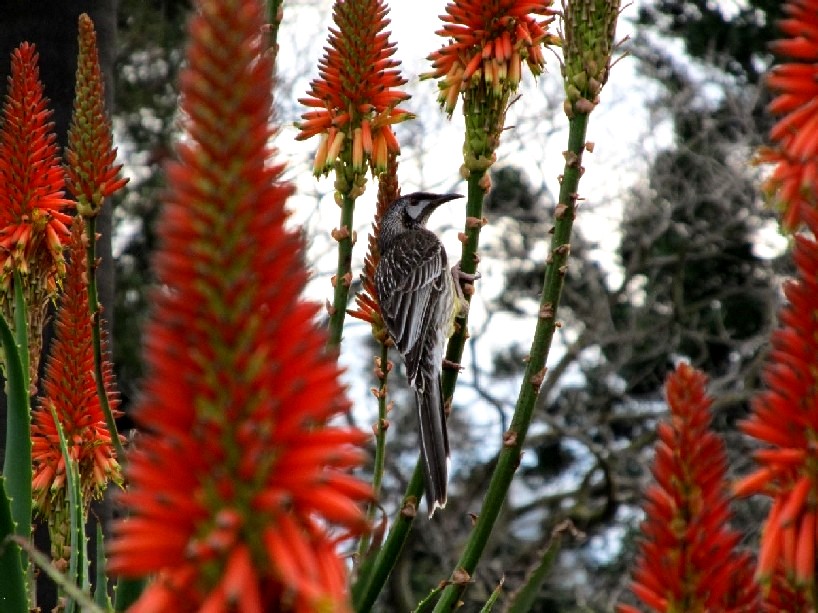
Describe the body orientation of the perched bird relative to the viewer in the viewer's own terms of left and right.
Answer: facing away from the viewer and to the right of the viewer

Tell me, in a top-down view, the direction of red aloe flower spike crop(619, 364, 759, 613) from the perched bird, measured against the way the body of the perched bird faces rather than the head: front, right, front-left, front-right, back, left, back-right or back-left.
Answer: back-right

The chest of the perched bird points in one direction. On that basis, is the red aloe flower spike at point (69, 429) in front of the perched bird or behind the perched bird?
behind

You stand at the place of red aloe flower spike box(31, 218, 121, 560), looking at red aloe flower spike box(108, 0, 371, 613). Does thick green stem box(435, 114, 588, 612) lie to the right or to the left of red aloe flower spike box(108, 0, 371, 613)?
left

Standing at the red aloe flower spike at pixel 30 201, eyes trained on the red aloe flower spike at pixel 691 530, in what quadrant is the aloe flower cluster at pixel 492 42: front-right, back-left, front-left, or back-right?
front-left

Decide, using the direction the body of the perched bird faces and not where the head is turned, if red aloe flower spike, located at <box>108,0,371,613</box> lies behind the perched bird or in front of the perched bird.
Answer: behind
